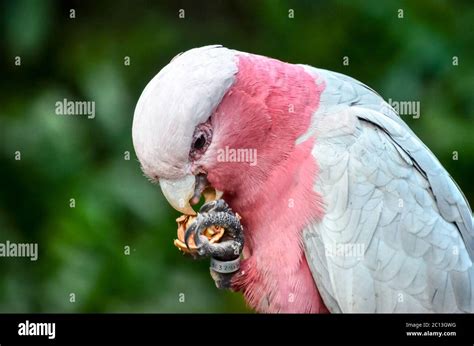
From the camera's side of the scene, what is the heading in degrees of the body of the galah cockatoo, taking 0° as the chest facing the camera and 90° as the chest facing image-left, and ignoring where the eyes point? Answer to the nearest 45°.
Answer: approximately 90°
